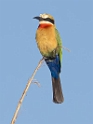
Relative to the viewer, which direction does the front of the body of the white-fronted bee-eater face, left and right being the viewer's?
facing the viewer and to the left of the viewer
